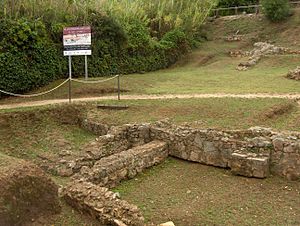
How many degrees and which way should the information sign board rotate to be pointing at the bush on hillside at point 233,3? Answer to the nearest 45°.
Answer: approximately 135° to its left

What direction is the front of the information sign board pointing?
toward the camera

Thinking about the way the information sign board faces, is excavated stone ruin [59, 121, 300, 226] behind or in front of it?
in front

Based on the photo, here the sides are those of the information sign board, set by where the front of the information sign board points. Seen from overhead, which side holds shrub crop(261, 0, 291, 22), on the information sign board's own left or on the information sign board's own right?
on the information sign board's own left

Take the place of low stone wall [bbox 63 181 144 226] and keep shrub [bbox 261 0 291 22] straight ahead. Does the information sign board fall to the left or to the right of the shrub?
left

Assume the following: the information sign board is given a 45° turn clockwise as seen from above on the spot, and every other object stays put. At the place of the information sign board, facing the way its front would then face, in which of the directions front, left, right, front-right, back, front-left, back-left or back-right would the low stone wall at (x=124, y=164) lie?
front-left

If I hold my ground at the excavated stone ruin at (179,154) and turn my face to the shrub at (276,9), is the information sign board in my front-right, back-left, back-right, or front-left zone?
front-left

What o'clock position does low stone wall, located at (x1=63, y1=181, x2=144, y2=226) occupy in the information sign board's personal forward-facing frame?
The low stone wall is roughly at 12 o'clock from the information sign board.

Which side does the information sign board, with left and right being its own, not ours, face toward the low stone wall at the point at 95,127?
front

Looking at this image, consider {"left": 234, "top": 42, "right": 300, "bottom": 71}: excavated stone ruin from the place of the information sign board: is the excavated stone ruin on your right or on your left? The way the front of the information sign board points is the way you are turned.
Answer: on your left
